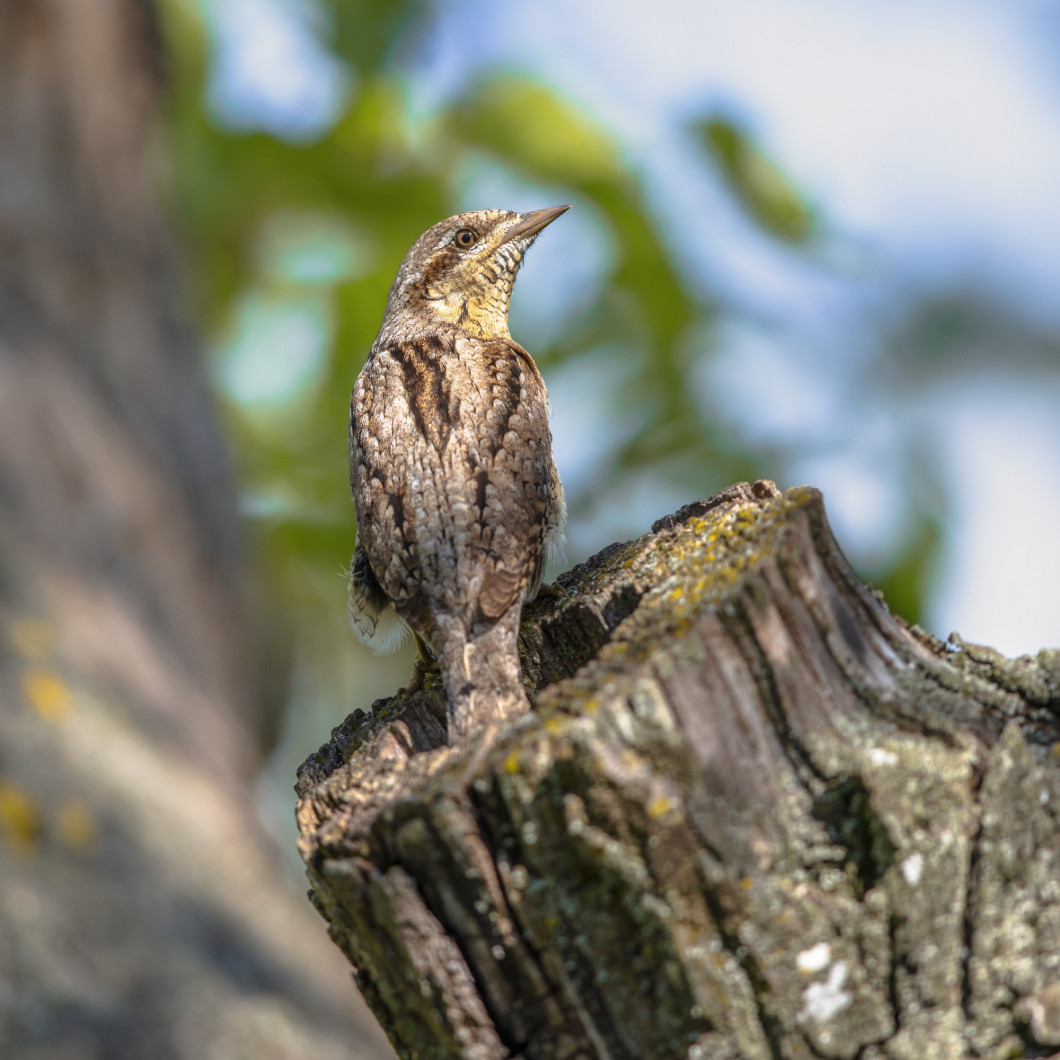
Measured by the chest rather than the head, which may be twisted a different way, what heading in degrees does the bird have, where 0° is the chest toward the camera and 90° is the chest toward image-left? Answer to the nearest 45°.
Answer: approximately 180°

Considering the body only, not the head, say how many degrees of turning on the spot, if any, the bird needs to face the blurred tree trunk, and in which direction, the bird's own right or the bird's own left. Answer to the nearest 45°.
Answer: approximately 45° to the bird's own left
